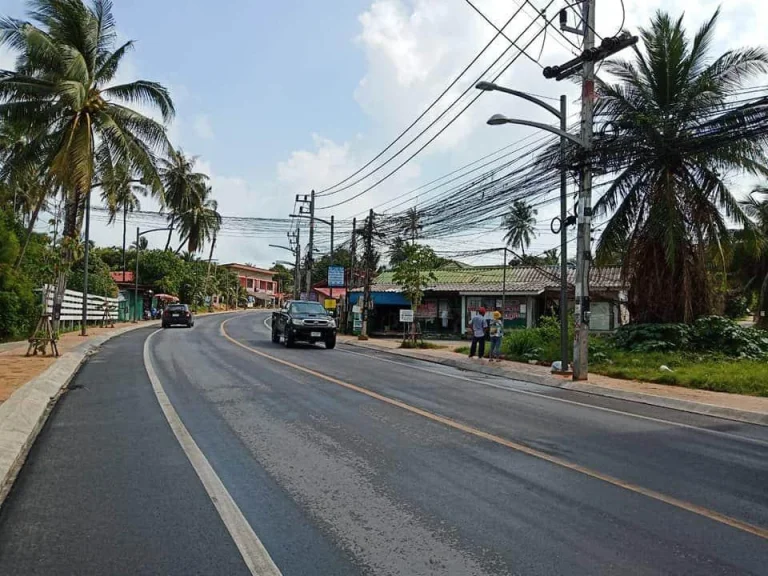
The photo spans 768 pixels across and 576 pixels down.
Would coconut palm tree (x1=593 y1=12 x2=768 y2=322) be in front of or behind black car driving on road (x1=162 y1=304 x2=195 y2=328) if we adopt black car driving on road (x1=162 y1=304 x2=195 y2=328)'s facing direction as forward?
behind

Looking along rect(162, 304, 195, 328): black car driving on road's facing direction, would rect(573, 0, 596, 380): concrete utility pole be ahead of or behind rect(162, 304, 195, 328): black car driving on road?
behind

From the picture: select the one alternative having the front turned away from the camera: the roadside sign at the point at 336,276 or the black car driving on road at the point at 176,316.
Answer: the black car driving on road

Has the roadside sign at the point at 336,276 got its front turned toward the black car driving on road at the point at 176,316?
no

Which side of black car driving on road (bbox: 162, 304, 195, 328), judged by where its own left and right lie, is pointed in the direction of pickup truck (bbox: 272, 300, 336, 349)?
back

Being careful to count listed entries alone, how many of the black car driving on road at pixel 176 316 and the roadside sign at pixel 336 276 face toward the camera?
1

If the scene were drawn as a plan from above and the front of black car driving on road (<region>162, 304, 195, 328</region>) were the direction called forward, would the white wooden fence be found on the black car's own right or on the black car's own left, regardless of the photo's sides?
on the black car's own left

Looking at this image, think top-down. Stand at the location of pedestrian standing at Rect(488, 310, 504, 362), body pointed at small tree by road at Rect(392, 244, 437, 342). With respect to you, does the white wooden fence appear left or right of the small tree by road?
left

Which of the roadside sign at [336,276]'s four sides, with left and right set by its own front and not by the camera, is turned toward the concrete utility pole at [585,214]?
front

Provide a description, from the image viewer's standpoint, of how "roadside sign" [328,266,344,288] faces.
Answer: facing the viewer

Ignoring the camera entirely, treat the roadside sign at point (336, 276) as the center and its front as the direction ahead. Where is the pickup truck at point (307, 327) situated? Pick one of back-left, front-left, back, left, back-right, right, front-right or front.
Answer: front

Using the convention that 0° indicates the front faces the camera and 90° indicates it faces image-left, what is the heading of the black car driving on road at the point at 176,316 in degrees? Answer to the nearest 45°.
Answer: approximately 180°

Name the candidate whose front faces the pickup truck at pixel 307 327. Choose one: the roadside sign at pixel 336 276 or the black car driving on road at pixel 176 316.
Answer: the roadside sign

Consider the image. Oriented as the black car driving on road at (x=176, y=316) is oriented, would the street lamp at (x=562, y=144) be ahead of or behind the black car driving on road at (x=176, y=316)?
behind

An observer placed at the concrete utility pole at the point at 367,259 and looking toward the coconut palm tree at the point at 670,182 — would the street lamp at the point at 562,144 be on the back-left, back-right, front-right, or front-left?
front-right

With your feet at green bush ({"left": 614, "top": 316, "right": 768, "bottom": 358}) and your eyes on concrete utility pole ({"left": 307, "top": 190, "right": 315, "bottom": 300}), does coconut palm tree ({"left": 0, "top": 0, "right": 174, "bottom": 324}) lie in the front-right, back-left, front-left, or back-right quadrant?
front-left

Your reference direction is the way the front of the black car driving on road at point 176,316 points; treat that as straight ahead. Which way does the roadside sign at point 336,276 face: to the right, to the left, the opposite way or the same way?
the opposite way
